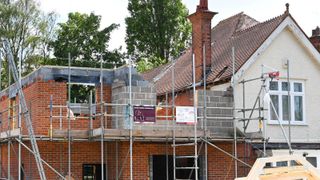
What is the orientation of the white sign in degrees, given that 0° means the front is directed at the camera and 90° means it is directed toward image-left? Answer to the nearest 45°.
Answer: approximately 0°

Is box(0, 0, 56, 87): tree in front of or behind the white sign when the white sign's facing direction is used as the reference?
behind

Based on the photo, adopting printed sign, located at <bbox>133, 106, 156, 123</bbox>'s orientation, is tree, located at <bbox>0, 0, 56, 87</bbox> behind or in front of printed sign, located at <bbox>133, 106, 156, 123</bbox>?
behind

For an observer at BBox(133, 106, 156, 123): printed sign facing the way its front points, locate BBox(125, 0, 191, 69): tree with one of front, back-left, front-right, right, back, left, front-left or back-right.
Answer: back

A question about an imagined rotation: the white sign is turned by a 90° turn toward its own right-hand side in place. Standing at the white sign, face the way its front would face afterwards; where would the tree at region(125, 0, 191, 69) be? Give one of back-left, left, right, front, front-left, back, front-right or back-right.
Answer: right

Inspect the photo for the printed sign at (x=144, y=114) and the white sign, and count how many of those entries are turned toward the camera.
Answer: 2

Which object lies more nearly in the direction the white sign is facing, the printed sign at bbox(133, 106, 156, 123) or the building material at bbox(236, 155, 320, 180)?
the building material

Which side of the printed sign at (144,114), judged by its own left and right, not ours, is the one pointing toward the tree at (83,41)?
back

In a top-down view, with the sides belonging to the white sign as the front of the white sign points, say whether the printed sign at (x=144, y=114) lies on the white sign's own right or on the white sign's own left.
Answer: on the white sign's own right
